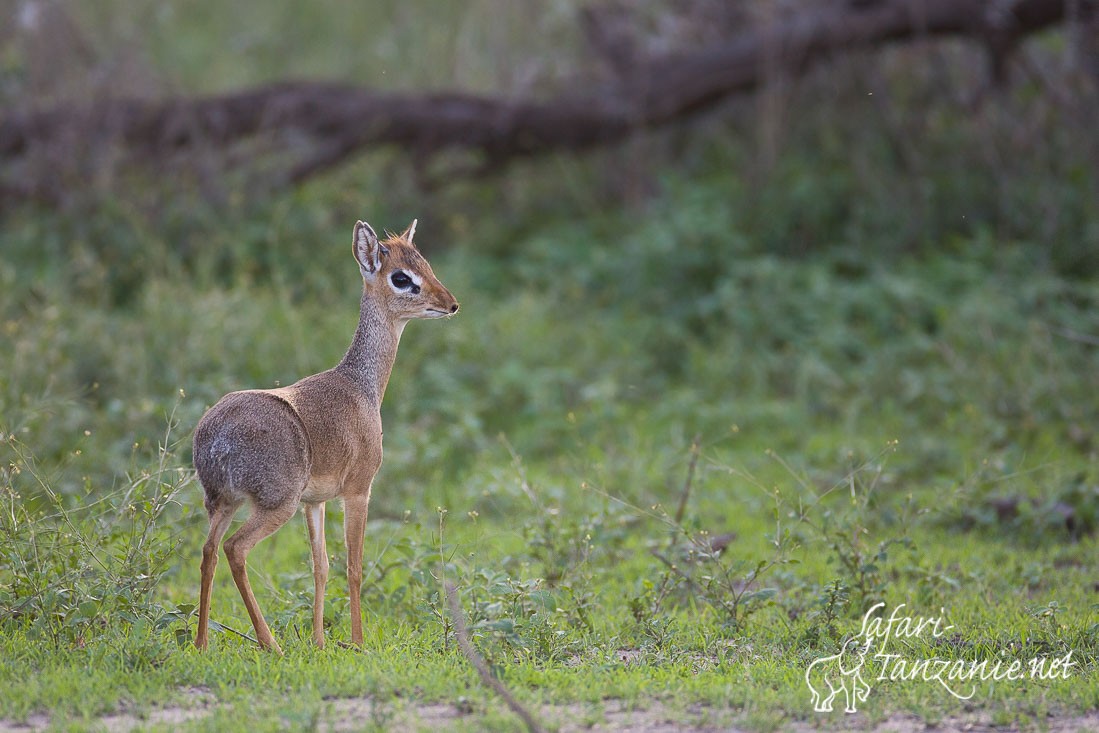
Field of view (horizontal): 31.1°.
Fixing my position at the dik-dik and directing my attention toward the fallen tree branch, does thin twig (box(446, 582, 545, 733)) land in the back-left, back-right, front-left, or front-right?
back-right

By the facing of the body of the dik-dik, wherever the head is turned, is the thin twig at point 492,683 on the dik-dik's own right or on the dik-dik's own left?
on the dik-dik's own right

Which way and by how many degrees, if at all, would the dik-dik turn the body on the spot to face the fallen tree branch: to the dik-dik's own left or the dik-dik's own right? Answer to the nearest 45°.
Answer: approximately 45° to the dik-dik's own left

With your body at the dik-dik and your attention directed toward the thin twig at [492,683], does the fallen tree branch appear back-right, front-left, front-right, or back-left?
back-left

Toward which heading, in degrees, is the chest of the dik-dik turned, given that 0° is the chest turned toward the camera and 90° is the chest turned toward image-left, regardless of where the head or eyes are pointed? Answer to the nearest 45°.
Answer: approximately 225°

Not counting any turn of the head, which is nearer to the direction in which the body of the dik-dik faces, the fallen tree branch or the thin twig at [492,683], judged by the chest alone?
the fallen tree branch
